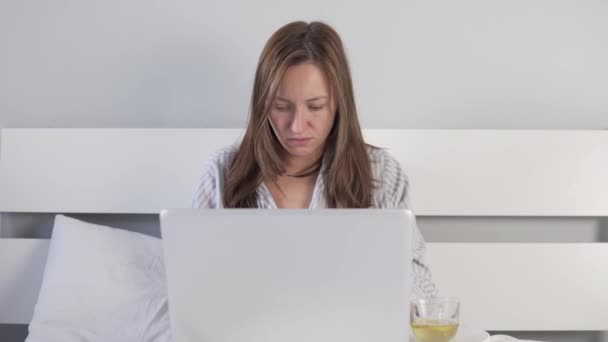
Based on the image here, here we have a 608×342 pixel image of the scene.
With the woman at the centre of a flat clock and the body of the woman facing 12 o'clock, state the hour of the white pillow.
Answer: The white pillow is roughly at 4 o'clock from the woman.

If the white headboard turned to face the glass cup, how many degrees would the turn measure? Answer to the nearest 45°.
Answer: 0° — it already faces it

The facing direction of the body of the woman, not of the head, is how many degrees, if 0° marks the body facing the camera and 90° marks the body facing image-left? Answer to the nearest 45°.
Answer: approximately 0°

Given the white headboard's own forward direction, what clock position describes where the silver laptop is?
The silver laptop is roughly at 1 o'clock from the white headboard.

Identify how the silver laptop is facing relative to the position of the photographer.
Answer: facing away from the viewer

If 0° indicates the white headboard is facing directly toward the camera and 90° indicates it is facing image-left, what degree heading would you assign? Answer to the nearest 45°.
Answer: approximately 0°

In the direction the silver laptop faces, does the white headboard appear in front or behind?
in front

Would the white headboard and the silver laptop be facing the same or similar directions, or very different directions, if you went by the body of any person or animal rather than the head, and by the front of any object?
very different directions
